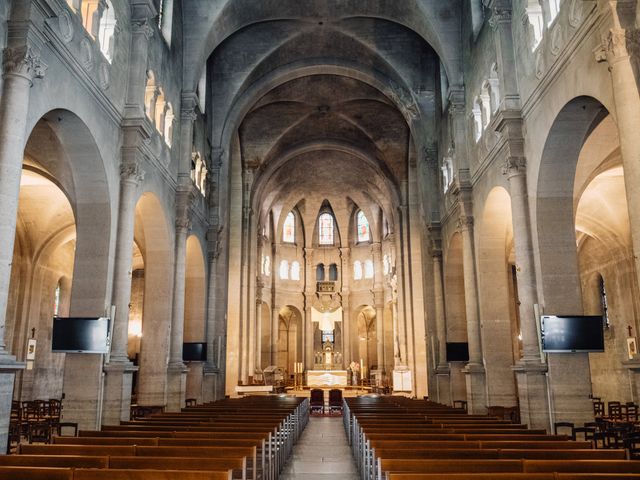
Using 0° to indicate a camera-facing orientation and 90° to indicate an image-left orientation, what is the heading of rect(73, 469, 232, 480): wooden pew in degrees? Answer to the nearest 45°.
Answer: approximately 180°

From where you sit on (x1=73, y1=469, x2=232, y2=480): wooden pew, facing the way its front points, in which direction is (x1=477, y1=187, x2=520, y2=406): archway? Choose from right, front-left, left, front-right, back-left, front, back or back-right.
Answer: front-right

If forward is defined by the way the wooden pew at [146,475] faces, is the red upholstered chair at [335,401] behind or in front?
in front

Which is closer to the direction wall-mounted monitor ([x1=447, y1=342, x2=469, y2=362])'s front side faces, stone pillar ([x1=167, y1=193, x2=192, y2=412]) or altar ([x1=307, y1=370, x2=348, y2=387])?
the stone pillar

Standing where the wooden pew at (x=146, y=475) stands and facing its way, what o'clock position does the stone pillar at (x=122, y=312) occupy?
The stone pillar is roughly at 12 o'clock from the wooden pew.

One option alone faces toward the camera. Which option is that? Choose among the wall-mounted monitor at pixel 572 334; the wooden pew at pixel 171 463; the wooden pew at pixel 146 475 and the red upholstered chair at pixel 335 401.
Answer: the wall-mounted monitor

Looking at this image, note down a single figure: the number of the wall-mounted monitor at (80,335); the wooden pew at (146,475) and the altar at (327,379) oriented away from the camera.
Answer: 1

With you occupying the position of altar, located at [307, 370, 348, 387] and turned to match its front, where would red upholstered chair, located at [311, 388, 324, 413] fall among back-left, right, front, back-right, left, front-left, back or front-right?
front

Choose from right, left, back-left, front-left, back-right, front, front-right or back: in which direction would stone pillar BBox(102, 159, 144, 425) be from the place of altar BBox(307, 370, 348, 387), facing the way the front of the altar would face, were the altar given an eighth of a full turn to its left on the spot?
front-right

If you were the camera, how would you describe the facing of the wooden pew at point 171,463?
facing away from the viewer

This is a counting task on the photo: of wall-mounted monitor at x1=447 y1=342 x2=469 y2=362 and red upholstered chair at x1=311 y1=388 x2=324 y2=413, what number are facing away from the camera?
1

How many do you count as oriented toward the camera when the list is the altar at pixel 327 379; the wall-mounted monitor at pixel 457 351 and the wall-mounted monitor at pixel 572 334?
3

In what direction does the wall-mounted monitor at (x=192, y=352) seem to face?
toward the camera

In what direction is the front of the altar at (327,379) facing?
toward the camera

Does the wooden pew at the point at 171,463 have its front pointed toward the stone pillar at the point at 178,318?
yes

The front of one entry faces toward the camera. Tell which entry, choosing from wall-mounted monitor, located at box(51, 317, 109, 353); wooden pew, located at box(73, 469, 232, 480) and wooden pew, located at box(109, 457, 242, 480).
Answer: the wall-mounted monitor

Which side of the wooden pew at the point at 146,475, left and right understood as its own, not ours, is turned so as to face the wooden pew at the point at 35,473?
left

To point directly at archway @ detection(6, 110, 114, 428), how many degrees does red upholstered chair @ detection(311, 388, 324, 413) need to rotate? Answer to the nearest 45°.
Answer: approximately 180°
